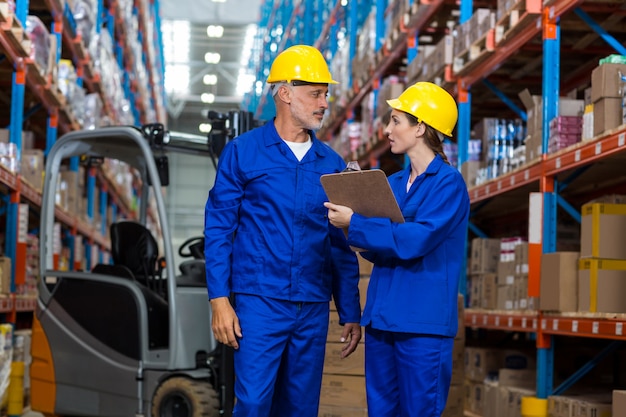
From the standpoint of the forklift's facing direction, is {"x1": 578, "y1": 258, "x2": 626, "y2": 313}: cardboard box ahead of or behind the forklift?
ahead

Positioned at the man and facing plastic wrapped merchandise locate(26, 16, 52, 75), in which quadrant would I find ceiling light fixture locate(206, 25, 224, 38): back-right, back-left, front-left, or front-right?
front-right

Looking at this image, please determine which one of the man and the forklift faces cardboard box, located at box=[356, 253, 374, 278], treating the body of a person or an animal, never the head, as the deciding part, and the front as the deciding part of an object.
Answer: the forklift

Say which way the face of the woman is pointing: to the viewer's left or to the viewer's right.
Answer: to the viewer's left

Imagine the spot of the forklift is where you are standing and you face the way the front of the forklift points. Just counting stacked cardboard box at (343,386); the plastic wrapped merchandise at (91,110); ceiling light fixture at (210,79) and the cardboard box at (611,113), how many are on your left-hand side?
2

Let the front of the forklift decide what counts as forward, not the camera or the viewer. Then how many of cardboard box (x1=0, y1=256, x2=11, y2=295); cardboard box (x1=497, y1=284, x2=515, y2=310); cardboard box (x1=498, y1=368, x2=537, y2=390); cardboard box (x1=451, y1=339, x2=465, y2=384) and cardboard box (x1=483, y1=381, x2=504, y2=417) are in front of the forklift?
4

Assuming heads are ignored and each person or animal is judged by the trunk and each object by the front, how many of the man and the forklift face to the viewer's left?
0

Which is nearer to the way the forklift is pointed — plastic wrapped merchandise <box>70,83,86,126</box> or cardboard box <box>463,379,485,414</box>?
the cardboard box

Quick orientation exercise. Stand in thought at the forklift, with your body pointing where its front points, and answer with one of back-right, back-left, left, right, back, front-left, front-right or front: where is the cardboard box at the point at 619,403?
front-right

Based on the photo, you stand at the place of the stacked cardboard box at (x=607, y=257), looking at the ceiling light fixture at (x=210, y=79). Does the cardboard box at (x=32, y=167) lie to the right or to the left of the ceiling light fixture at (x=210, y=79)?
left

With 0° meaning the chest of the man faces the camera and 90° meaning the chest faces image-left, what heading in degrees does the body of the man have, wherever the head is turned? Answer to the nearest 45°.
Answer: approximately 315°

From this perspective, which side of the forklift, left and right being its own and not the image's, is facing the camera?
right

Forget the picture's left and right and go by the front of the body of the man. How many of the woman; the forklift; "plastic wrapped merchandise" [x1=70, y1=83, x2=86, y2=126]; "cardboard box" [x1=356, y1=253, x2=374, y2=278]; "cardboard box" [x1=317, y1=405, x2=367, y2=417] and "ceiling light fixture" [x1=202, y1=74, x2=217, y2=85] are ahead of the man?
1
